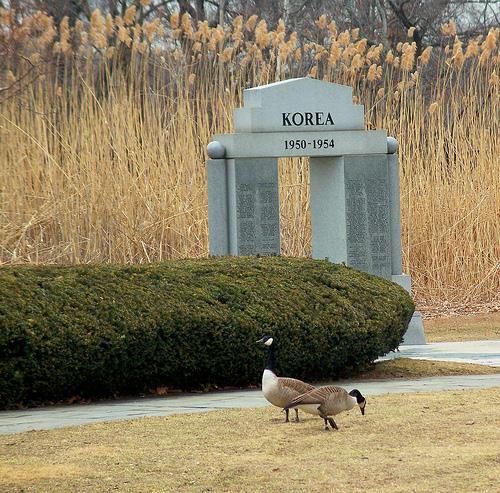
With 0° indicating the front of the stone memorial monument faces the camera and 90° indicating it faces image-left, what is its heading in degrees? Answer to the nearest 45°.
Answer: approximately 315°

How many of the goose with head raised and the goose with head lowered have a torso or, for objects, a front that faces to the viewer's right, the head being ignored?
1

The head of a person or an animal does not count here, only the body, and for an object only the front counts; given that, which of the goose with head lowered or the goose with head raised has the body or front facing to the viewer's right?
the goose with head lowered

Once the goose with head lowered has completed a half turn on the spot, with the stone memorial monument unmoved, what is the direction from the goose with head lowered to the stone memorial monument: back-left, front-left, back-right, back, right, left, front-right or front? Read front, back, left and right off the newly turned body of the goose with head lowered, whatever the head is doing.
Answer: right

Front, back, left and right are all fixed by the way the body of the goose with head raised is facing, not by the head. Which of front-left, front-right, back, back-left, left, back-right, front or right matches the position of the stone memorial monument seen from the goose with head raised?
right

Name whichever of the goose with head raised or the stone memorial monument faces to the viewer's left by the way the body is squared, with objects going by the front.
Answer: the goose with head raised

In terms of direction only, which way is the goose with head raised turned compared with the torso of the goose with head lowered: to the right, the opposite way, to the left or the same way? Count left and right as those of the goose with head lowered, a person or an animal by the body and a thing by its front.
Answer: the opposite way

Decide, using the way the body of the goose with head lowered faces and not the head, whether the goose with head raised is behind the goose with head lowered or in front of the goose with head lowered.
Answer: behind

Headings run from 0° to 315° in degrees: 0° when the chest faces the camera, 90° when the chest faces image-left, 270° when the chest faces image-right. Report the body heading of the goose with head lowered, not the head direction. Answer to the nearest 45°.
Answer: approximately 270°

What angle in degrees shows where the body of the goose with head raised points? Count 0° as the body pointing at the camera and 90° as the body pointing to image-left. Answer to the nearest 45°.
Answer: approximately 90°
